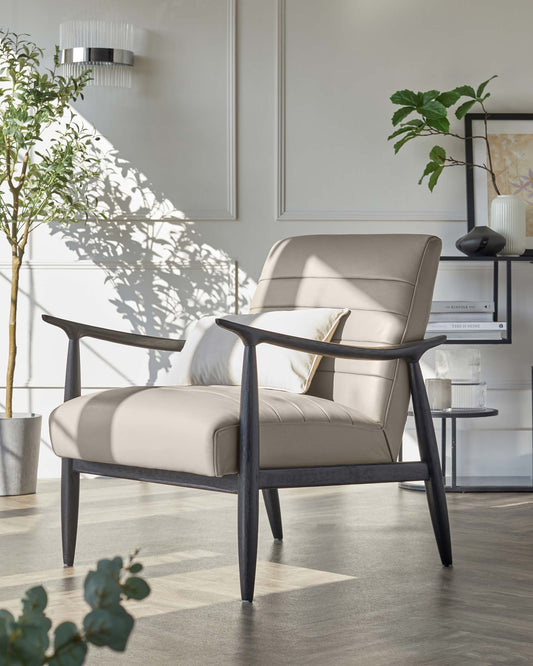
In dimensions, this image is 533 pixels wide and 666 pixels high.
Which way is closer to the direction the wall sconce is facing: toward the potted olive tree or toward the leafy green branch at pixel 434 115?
the potted olive tree

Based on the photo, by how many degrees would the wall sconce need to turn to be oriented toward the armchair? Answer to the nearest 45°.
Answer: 0° — it already faces it

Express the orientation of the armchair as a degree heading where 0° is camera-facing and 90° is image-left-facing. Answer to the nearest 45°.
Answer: approximately 45°

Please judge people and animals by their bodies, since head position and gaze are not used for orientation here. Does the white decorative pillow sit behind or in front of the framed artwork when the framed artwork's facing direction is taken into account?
in front

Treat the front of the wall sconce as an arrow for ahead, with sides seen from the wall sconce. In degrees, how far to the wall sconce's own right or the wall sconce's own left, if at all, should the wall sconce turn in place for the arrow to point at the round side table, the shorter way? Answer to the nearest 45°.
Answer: approximately 45° to the wall sconce's own left

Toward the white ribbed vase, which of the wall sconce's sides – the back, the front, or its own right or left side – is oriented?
left

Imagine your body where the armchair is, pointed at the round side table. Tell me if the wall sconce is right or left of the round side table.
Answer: left

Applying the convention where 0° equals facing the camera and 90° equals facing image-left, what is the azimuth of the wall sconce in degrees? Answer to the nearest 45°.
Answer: approximately 0°

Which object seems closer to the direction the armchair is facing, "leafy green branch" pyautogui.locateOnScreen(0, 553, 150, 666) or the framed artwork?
the leafy green branch

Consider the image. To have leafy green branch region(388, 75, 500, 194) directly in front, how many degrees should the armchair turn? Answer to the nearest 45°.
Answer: approximately 135° to its right

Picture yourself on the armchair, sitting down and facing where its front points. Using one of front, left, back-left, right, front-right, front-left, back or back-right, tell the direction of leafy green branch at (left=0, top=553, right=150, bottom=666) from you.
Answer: front-left
